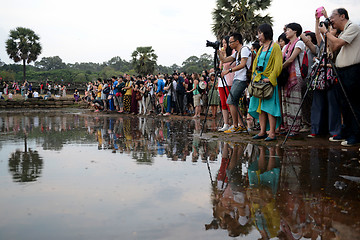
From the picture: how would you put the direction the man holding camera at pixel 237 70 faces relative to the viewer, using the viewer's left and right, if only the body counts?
facing to the left of the viewer

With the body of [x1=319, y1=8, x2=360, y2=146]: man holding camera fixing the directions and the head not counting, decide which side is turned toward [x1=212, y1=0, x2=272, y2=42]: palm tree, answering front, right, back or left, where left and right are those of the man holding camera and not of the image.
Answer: right

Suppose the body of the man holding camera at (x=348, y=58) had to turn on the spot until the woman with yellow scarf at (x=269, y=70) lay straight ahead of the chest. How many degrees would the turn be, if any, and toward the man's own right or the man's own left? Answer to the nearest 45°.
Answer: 0° — they already face them

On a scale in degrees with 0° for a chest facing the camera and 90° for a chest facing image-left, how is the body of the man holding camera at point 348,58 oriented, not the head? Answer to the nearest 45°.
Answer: approximately 90°

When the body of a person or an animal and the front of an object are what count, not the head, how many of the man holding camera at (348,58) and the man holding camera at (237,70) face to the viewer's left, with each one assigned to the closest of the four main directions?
2

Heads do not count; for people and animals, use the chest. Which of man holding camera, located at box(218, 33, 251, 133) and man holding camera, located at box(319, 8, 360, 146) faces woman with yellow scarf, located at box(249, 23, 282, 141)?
man holding camera, located at box(319, 8, 360, 146)

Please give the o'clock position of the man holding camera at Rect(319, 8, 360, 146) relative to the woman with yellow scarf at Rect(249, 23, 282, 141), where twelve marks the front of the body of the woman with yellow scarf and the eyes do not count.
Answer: The man holding camera is roughly at 8 o'clock from the woman with yellow scarf.

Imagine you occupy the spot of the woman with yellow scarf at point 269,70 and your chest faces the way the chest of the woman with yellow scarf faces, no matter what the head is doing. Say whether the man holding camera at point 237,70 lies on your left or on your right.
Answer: on your right

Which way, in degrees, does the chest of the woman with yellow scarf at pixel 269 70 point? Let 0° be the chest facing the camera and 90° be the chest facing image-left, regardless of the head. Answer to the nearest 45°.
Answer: approximately 45°

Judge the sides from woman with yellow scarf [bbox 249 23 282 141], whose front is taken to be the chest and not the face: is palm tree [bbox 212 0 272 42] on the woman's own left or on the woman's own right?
on the woman's own right

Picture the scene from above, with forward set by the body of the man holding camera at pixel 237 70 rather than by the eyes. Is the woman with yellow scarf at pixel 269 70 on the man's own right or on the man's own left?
on the man's own left
